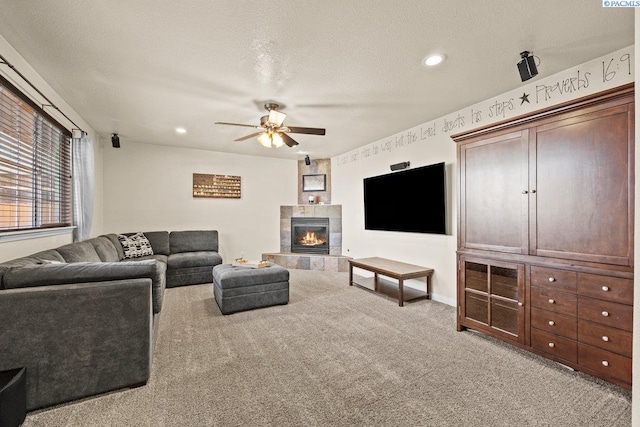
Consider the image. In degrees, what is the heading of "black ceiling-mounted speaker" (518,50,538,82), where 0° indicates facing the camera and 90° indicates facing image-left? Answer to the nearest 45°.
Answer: approximately 45°

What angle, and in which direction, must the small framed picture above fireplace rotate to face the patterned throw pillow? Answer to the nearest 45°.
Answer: approximately 45° to its right

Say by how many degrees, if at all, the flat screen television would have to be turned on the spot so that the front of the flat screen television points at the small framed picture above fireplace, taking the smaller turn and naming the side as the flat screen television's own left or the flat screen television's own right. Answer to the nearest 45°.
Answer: approximately 90° to the flat screen television's own right

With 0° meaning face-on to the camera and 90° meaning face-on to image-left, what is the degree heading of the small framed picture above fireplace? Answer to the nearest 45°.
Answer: approximately 0°

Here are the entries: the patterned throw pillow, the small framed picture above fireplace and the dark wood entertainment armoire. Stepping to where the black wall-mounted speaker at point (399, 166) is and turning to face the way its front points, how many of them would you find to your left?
1

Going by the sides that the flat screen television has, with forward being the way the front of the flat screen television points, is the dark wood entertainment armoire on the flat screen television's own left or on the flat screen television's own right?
on the flat screen television's own left

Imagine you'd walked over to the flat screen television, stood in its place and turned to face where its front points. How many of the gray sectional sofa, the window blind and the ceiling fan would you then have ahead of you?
3

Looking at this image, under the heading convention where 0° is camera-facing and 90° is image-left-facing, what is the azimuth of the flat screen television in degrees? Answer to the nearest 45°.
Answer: approximately 45°
